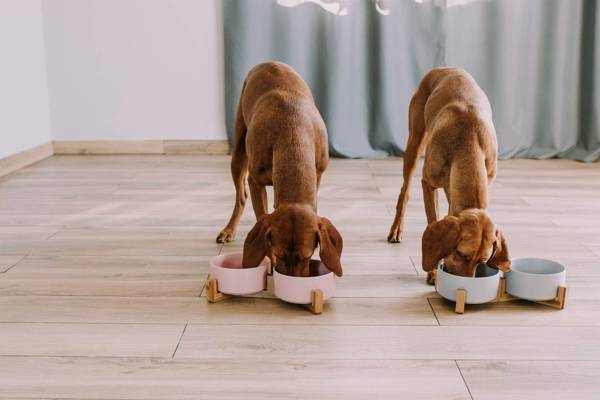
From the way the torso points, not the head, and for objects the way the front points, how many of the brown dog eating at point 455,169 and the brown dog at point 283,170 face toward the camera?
2

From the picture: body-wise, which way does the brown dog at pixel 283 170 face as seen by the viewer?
toward the camera

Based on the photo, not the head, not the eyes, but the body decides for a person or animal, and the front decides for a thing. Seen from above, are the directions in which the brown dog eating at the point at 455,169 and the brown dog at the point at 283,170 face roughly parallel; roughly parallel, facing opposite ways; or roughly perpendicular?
roughly parallel

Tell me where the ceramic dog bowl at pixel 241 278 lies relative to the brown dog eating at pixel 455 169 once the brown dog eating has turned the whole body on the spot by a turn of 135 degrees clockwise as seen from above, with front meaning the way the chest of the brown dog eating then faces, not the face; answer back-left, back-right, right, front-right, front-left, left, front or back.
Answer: left

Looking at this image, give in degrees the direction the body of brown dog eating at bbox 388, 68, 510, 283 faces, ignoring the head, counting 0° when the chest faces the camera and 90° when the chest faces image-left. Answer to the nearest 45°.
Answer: approximately 0°
